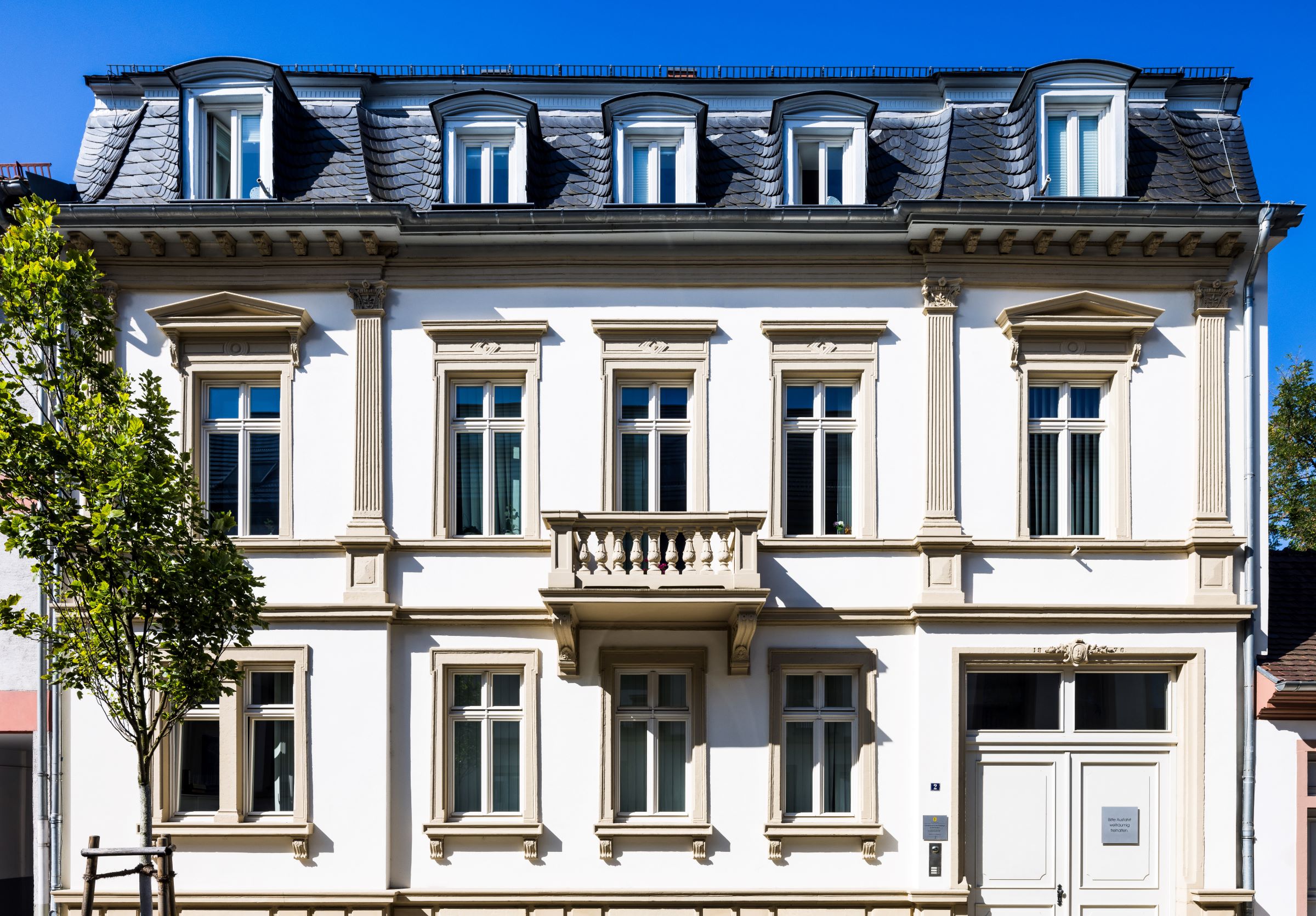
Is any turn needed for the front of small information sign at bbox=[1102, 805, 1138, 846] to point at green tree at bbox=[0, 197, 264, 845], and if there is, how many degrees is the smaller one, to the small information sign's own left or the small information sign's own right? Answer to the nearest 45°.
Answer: approximately 45° to the small information sign's own right

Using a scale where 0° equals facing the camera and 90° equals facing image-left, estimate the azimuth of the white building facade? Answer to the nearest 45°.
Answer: approximately 0°
